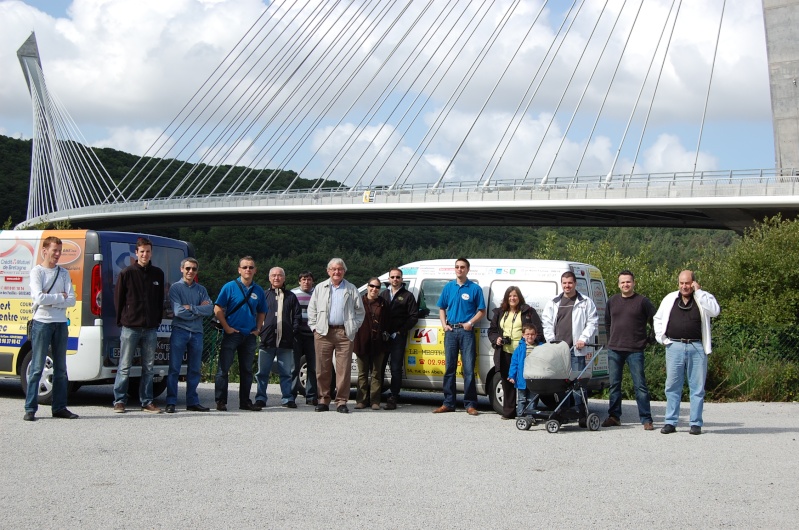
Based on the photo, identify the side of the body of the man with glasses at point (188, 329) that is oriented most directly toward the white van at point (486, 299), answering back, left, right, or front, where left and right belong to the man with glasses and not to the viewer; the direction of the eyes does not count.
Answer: left

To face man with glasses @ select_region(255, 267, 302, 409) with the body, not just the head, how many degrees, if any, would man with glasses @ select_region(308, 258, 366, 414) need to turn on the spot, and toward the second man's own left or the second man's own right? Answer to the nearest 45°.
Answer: approximately 135° to the second man's own right

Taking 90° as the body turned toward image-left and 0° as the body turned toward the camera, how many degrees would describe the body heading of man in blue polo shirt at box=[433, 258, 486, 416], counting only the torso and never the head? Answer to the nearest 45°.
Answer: approximately 0°

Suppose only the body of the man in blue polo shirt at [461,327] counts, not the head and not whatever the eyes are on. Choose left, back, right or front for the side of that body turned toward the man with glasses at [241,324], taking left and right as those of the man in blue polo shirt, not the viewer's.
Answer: right

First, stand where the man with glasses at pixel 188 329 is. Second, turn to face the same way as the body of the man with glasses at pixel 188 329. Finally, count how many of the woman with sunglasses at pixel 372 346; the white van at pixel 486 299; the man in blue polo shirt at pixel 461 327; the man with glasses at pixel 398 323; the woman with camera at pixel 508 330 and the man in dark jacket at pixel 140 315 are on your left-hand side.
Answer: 5

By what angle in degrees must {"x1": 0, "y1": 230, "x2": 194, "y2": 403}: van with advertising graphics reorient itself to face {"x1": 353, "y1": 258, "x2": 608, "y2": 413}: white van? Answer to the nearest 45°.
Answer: approximately 135° to its right

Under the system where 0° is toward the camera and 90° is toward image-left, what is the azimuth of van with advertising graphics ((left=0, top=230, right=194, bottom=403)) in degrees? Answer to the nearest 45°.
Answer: approximately 135°
